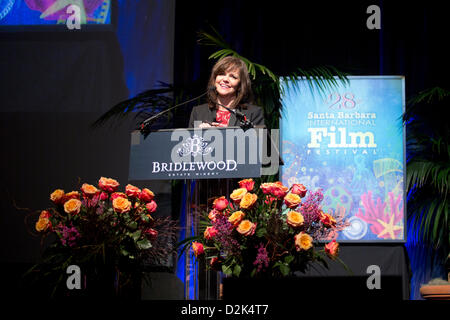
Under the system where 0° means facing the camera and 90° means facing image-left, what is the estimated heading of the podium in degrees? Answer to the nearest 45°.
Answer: approximately 0°

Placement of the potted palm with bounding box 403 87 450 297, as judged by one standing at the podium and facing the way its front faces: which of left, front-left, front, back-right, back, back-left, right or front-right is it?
back-left

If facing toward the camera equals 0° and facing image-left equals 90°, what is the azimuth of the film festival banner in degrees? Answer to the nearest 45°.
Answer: approximately 0°

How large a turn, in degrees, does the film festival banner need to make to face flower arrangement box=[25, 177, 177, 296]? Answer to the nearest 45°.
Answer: approximately 45° to its right

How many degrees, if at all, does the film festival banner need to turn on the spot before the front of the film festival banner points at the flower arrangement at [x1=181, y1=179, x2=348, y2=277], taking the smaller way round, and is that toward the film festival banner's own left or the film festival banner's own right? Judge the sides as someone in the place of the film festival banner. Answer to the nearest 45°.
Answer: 0° — it already faces it

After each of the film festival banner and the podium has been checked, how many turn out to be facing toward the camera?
2

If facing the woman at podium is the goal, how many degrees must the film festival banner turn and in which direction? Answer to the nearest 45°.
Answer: approximately 45° to its right
